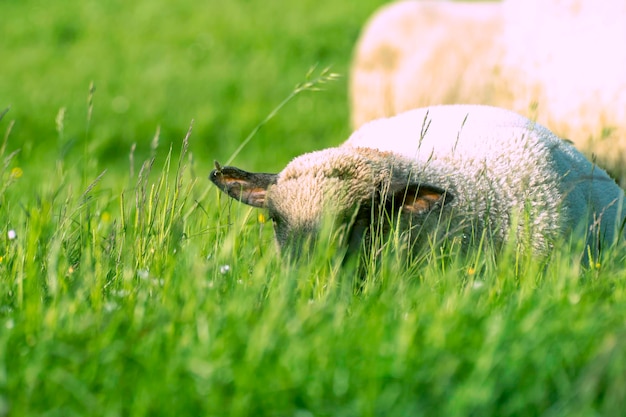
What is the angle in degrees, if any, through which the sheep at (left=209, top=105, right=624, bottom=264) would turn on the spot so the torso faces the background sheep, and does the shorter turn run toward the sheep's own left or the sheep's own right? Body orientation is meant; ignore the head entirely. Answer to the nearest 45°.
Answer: approximately 135° to the sheep's own right

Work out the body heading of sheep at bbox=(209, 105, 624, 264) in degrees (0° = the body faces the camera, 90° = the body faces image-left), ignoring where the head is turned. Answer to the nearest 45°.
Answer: approximately 45°
